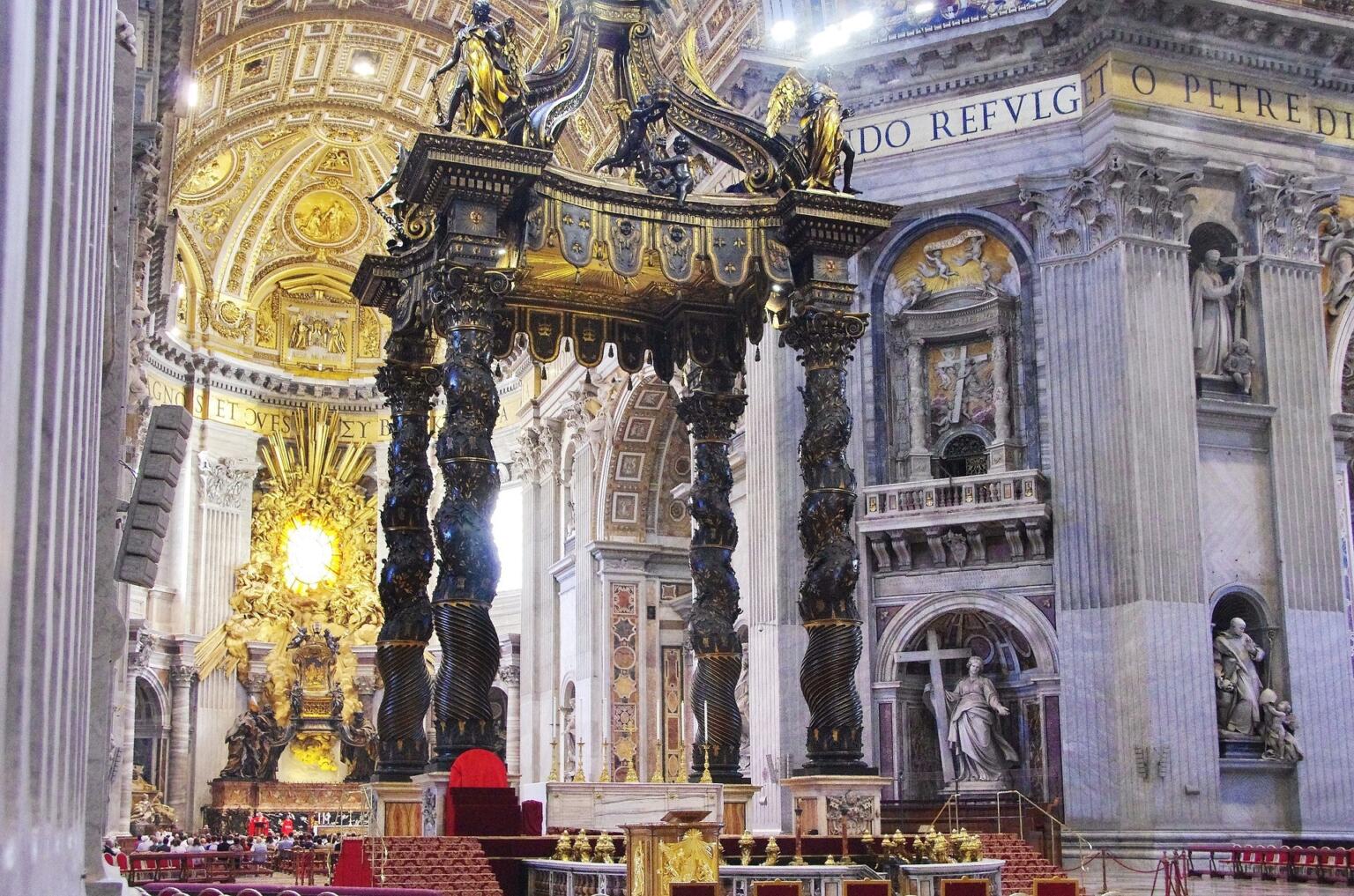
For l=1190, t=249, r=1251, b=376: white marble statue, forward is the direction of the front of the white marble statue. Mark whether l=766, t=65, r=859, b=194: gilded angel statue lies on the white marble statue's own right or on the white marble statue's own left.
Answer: on the white marble statue's own right

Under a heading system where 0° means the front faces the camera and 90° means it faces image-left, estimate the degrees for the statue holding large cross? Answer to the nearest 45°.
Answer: approximately 0°

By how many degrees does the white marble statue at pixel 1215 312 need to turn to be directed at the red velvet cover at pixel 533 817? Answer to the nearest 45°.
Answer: approximately 90° to its right

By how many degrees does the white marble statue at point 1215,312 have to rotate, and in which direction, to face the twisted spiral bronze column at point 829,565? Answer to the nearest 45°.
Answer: approximately 45° to its right

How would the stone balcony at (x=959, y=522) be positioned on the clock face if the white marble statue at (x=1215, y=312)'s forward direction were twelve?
The stone balcony is roughly at 4 o'clock from the white marble statue.

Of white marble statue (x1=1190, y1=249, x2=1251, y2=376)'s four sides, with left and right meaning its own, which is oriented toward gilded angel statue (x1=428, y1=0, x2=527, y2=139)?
right

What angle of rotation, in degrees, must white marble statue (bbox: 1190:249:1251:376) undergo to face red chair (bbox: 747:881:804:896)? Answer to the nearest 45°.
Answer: approximately 45° to its right

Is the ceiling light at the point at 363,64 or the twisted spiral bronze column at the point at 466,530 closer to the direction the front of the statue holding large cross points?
the twisted spiral bronze column
